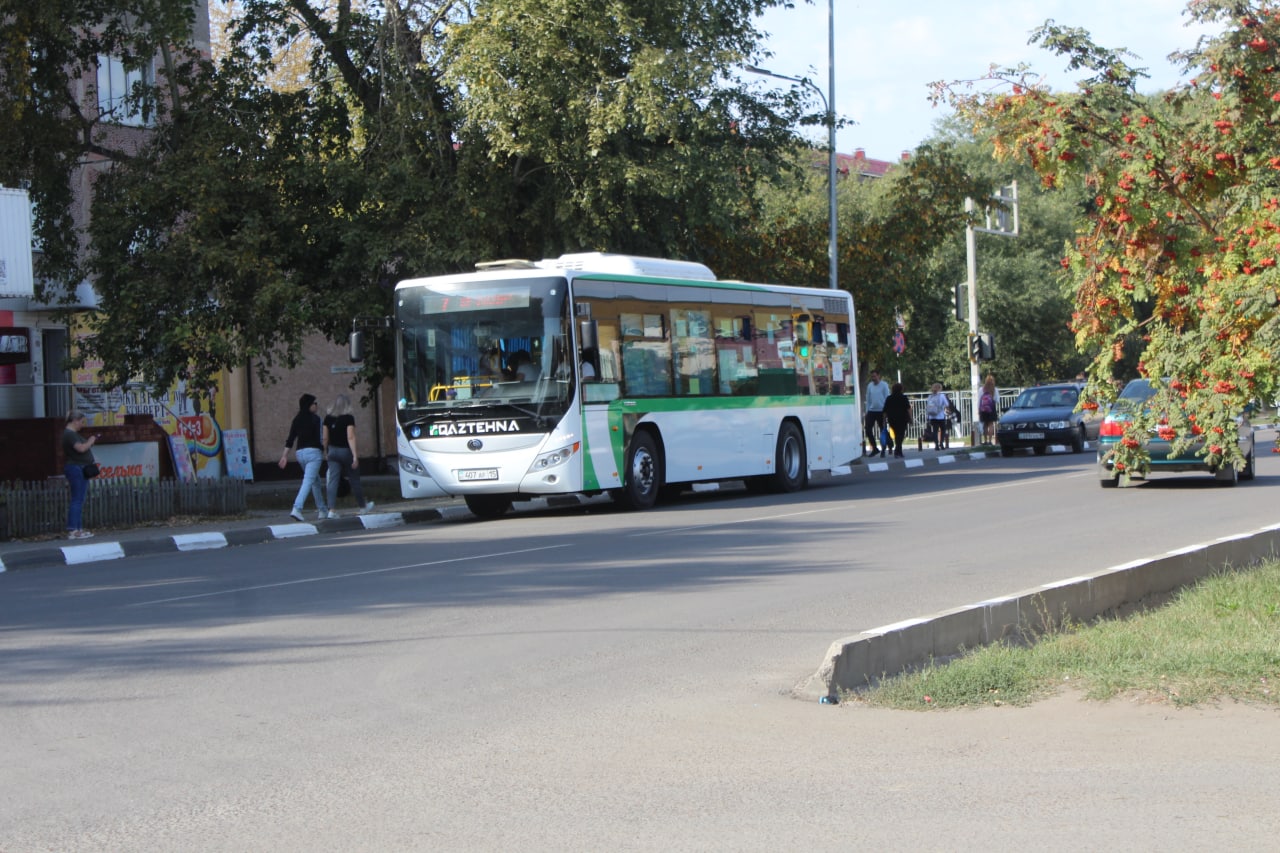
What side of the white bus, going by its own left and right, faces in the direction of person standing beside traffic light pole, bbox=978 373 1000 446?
back

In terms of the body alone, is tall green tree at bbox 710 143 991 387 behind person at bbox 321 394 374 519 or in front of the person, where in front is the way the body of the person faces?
in front

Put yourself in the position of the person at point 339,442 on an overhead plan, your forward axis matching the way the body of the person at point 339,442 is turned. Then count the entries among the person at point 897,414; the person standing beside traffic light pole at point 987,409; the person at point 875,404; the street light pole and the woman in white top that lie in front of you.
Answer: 5

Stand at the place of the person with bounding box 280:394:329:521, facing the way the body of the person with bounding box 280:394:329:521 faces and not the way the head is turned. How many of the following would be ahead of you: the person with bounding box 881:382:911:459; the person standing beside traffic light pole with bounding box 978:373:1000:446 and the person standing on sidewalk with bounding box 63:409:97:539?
2

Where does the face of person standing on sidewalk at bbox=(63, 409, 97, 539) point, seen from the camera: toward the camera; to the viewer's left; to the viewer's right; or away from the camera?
to the viewer's right

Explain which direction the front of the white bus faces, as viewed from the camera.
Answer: facing the viewer and to the left of the viewer

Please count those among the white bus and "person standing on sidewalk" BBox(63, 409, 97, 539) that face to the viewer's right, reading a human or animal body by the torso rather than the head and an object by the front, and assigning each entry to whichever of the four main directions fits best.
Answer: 1

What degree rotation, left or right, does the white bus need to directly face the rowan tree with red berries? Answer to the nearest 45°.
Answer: approximately 90° to its left

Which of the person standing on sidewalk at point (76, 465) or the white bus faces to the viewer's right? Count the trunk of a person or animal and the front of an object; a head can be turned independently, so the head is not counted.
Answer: the person standing on sidewalk

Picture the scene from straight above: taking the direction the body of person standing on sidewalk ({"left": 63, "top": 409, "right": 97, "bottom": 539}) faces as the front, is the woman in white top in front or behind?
in front
